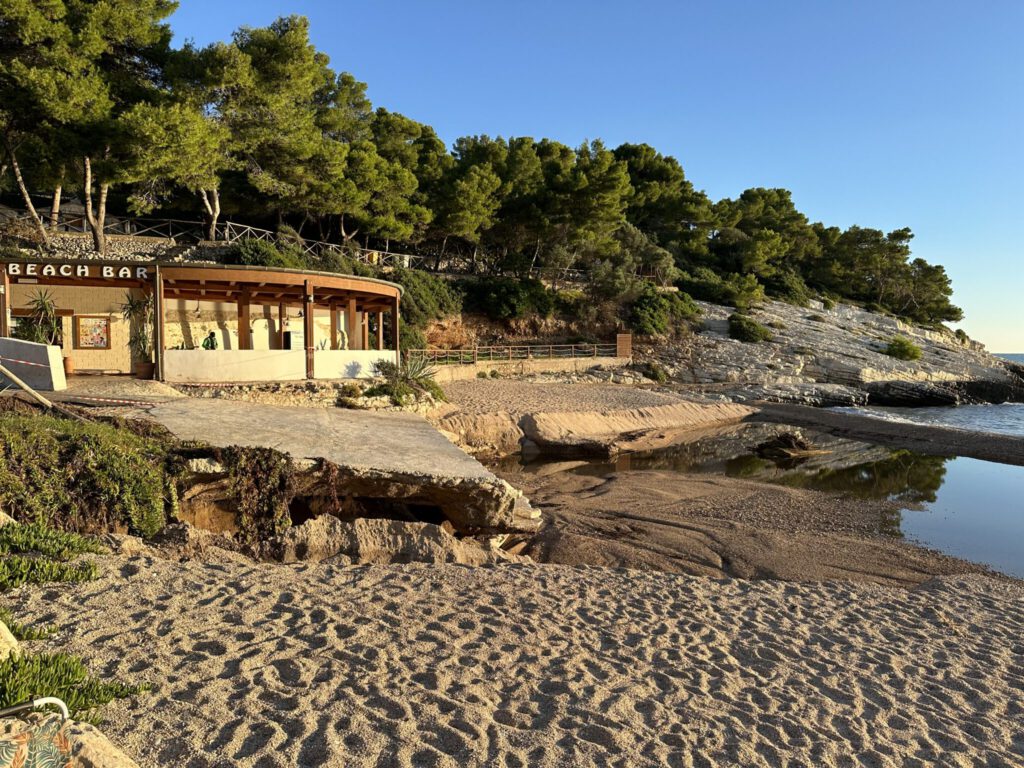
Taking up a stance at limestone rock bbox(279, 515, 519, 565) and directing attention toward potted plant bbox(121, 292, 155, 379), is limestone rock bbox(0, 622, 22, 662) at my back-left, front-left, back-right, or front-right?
back-left

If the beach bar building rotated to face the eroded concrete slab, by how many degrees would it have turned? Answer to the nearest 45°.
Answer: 0° — it already faces it

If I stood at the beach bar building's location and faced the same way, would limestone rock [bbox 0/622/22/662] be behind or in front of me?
in front

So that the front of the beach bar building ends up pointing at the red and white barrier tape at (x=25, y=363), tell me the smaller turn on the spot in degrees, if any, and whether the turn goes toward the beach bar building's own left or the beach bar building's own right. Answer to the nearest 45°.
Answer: approximately 45° to the beach bar building's own right

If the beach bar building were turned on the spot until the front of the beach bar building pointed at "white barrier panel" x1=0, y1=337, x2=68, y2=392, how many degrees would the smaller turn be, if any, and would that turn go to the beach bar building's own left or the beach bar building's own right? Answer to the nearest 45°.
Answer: approximately 45° to the beach bar building's own right

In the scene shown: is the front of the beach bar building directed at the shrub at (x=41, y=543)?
yes

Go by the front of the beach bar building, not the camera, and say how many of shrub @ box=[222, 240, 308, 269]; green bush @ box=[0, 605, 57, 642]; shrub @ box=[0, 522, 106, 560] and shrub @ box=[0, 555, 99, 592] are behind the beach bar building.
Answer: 1

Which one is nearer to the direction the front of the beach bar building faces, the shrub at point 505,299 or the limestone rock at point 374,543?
the limestone rock

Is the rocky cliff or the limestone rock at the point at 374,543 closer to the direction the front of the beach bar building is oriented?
the limestone rock

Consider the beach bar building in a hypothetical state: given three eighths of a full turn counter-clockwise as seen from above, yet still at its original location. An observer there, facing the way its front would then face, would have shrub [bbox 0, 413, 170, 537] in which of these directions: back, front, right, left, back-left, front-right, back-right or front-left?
back-right

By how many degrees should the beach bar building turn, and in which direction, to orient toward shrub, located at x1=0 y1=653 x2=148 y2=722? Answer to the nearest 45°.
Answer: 0° — it already faces it

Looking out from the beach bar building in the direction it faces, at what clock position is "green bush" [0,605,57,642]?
The green bush is roughly at 12 o'clock from the beach bar building.

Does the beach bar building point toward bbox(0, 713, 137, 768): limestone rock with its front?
yes

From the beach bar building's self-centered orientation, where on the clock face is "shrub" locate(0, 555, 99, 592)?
The shrub is roughly at 12 o'clock from the beach bar building.

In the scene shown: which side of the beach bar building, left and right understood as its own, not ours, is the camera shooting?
front
